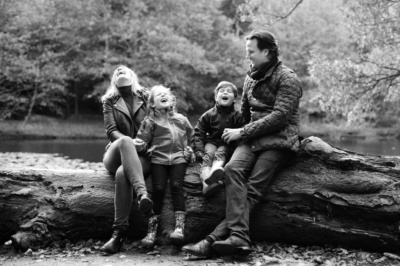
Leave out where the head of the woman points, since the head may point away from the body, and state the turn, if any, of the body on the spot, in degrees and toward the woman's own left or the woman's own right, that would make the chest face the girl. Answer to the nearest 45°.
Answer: approximately 90° to the woman's own left

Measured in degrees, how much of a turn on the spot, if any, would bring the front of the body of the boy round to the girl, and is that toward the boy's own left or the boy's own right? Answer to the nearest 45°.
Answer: approximately 45° to the boy's own right

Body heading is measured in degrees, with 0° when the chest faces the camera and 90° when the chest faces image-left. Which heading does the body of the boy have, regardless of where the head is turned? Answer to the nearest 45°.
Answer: approximately 0°

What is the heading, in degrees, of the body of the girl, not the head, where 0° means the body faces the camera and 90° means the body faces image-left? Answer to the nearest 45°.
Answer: approximately 0°

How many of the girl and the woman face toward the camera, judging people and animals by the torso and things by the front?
2

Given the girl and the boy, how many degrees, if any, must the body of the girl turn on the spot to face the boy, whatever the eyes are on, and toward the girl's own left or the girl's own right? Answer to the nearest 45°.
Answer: approximately 90° to the girl's own left
